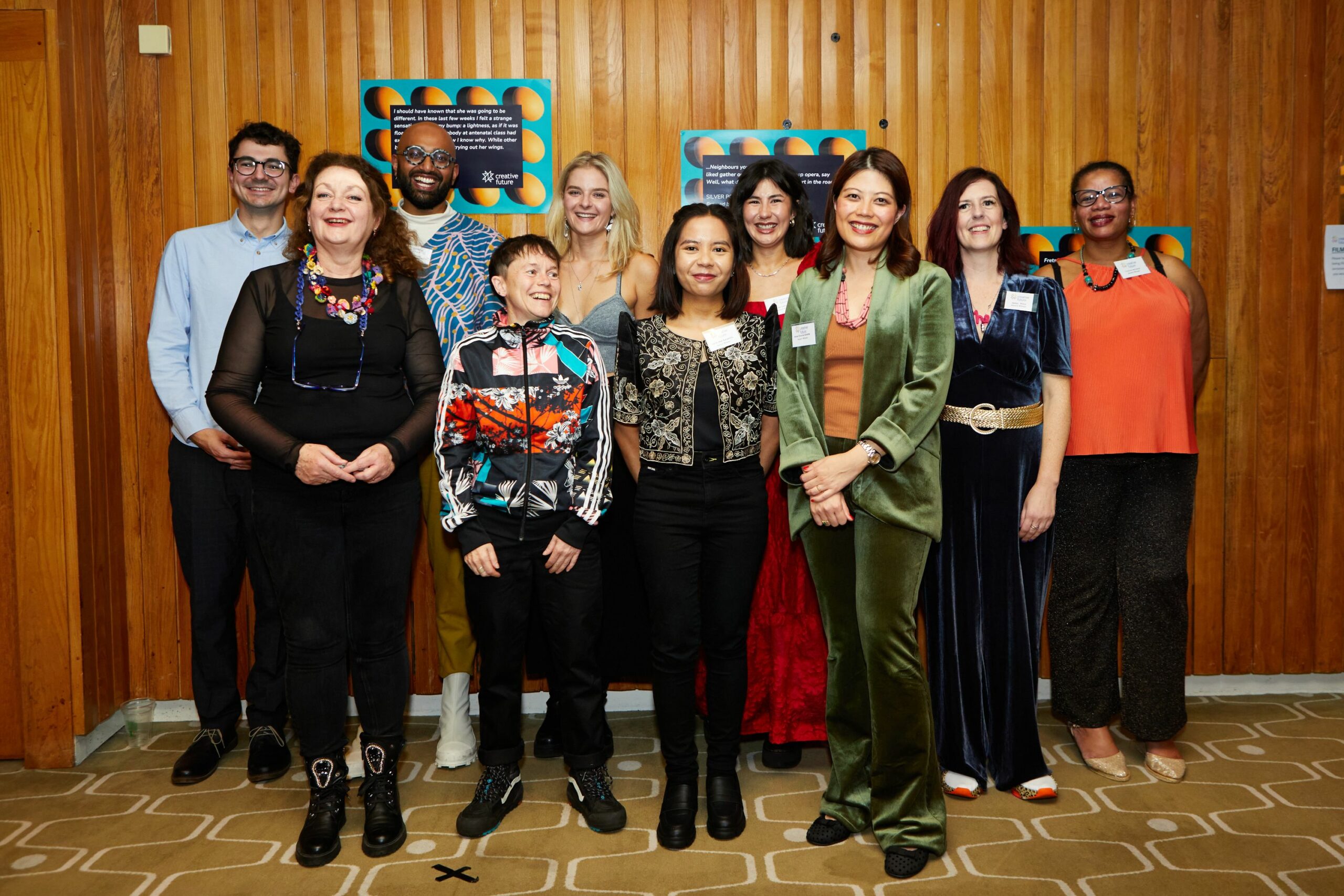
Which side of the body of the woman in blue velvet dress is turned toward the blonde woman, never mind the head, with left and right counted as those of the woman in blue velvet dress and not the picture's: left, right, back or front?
right

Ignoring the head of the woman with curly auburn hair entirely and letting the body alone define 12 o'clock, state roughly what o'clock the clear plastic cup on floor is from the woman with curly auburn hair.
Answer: The clear plastic cup on floor is roughly at 5 o'clock from the woman with curly auburn hair.

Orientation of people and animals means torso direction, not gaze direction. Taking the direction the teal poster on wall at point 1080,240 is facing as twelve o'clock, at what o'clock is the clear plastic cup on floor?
The clear plastic cup on floor is roughly at 2 o'clock from the teal poster on wall.

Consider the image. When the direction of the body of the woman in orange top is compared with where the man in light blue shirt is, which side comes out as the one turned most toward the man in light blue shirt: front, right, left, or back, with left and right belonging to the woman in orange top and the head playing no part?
right

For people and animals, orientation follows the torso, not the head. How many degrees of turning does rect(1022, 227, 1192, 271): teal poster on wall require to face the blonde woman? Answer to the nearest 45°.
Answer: approximately 45° to its right

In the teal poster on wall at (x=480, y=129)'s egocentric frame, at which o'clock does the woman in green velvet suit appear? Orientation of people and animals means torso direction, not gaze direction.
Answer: The woman in green velvet suit is roughly at 11 o'clock from the teal poster on wall.
